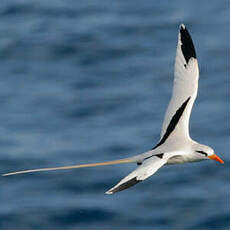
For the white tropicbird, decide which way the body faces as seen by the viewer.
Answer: to the viewer's right
